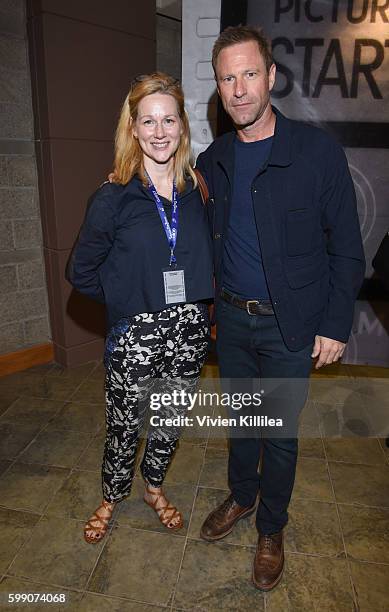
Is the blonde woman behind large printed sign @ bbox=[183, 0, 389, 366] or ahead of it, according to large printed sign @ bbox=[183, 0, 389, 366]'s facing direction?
ahead

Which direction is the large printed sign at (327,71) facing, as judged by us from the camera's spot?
facing the viewer

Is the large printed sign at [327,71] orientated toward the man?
yes
